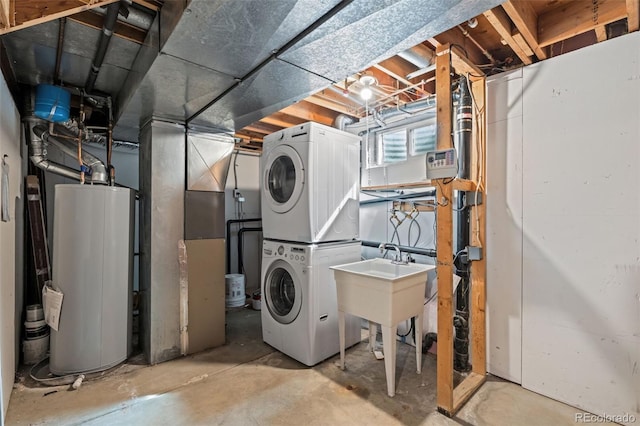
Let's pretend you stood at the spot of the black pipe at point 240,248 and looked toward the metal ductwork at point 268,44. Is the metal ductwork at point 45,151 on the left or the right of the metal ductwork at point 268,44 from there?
right

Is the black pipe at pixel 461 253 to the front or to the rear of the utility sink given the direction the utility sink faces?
to the rear

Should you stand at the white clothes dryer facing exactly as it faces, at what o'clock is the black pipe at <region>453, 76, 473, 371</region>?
The black pipe is roughly at 8 o'clock from the white clothes dryer.

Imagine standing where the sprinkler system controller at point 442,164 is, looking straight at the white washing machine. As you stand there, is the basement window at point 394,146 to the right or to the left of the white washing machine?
right

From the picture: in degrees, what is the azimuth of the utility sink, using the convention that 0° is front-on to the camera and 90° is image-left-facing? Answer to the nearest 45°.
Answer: approximately 45°

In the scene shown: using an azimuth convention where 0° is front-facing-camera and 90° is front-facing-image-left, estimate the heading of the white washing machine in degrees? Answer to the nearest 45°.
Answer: approximately 45°

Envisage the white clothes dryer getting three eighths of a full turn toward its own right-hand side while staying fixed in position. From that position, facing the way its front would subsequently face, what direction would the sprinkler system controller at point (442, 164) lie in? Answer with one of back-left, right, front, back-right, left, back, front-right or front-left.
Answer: back-right

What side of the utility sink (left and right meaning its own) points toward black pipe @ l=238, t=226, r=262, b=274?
right

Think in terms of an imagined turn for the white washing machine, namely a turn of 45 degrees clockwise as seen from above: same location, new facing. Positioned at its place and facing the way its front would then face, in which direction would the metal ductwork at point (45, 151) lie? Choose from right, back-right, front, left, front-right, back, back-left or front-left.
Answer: front
